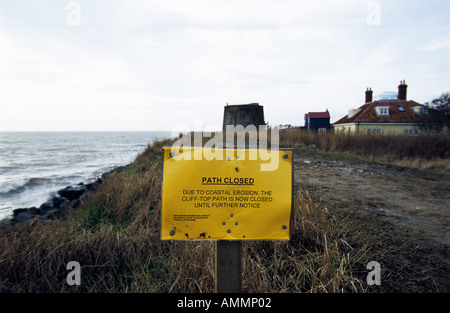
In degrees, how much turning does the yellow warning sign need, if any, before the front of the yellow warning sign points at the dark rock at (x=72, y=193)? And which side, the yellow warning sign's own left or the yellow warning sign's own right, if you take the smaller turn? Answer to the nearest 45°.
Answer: approximately 135° to the yellow warning sign's own right

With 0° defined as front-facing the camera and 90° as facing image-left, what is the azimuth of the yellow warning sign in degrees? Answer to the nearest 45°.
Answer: approximately 0°

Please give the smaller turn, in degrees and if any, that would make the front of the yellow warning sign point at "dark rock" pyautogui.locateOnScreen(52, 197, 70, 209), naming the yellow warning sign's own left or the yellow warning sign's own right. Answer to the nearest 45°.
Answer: approximately 135° to the yellow warning sign's own right

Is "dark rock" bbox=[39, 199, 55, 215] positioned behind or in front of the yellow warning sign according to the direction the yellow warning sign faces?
behind
